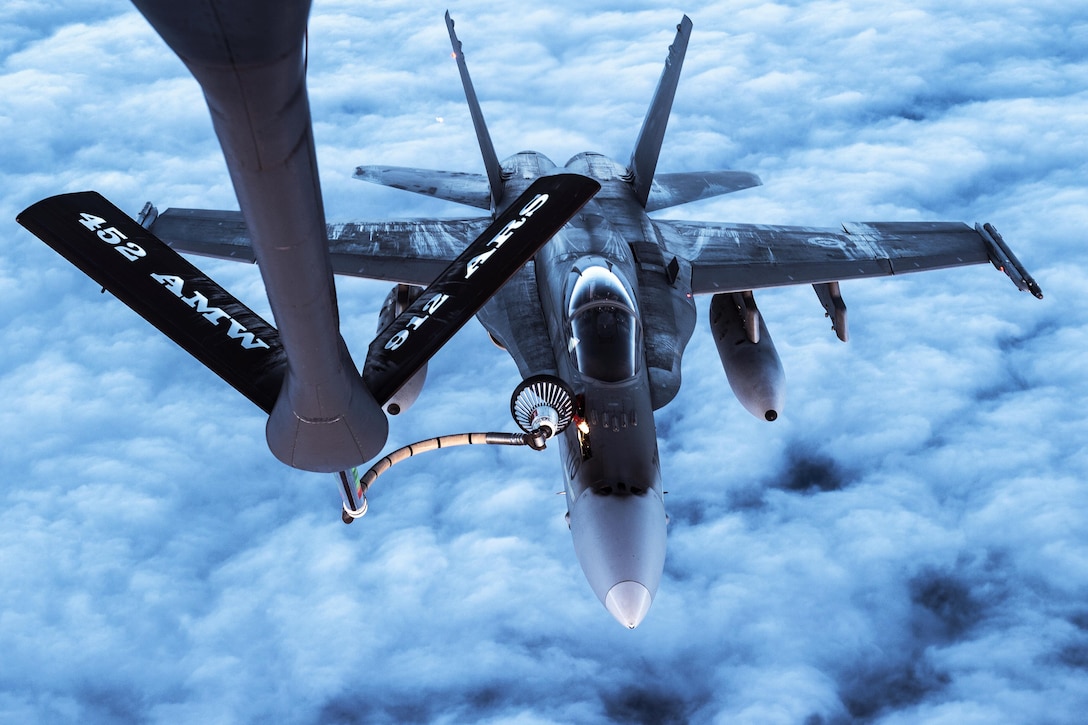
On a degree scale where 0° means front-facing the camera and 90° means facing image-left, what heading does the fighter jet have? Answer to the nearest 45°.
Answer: approximately 0°
